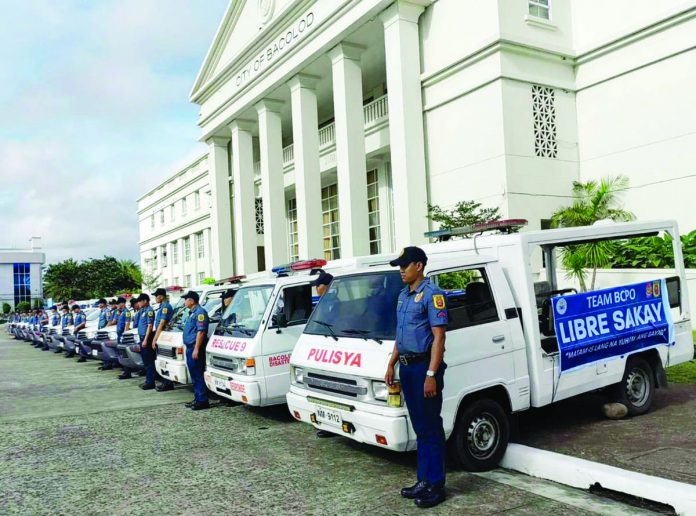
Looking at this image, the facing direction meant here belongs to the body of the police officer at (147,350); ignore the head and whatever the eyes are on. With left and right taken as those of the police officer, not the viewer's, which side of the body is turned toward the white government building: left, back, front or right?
back

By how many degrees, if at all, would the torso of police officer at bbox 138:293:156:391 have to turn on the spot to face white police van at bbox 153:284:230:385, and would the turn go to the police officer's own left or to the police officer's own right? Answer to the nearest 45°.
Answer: approximately 135° to the police officer's own left

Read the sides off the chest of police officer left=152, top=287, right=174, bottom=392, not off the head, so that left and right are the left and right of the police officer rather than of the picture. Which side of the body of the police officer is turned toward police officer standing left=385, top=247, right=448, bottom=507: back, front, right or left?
left

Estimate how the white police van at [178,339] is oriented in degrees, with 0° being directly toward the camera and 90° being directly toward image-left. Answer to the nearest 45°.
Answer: approximately 45°

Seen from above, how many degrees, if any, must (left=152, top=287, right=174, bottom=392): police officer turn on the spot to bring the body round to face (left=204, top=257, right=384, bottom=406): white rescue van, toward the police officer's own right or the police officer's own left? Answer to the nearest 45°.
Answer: approximately 90° to the police officer's own left

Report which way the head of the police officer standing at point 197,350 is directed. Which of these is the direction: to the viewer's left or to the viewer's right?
to the viewer's left

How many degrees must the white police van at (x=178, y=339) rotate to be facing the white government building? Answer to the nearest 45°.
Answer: approximately 180°

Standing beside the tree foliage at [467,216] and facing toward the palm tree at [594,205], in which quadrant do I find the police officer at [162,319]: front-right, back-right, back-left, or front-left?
back-right

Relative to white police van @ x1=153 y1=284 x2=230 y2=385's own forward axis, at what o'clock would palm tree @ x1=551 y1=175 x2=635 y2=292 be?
The palm tree is roughly at 7 o'clock from the white police van.

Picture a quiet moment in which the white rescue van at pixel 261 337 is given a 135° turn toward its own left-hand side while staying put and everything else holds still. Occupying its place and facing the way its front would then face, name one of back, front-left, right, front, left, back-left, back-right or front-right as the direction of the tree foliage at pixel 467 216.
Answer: front-left
